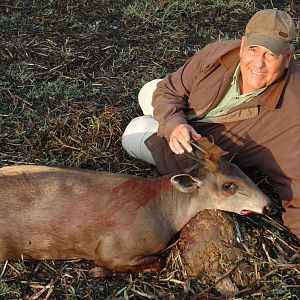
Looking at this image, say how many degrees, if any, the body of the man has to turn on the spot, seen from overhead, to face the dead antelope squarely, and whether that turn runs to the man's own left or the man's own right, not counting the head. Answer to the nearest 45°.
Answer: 0° — they already face it

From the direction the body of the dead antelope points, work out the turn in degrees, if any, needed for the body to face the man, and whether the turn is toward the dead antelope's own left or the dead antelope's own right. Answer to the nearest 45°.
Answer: approximately 45° to the dead antelope's own left

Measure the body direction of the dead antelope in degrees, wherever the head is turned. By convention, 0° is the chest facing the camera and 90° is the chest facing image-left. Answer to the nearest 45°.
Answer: approximately 270°

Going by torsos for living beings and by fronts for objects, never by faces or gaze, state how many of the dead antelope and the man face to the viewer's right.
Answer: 1
